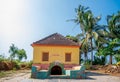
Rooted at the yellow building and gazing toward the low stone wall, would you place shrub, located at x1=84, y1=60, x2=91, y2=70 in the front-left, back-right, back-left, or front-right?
back-left

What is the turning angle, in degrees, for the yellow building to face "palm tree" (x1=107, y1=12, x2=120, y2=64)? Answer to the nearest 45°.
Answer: approximately 135° to its left

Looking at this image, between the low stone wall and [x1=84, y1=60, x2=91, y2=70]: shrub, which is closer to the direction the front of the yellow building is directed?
the low stone wall

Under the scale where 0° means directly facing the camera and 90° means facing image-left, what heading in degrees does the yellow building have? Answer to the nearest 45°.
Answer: approximately 0°

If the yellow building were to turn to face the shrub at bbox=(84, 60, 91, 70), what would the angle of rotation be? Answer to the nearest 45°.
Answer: approximately 135° to its left

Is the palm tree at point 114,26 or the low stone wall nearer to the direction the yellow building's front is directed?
the low stone wall

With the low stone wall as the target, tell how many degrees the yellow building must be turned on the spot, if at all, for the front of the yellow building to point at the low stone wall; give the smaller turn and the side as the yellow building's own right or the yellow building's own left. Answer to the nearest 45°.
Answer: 0° — it already faces it

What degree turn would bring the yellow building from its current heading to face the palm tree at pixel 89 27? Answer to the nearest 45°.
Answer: approximately 135° to its left
